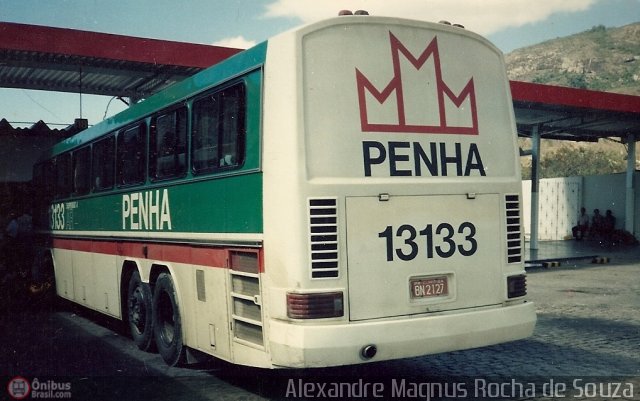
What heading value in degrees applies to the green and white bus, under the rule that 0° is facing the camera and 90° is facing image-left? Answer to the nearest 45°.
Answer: approximately 135°
